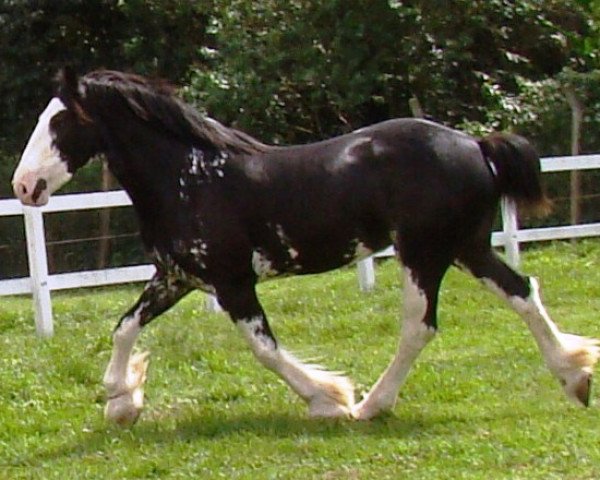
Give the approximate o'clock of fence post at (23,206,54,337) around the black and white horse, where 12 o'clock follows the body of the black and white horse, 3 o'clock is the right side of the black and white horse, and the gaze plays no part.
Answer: The fence post is roughly at 2 o'clock from the black and white horse.

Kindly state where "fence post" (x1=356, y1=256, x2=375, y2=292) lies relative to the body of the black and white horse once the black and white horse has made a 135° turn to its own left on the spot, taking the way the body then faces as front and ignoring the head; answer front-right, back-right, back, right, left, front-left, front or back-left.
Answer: back-left

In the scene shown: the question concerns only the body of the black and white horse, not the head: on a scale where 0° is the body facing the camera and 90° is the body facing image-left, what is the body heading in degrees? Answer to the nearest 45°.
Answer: approximately 90°
